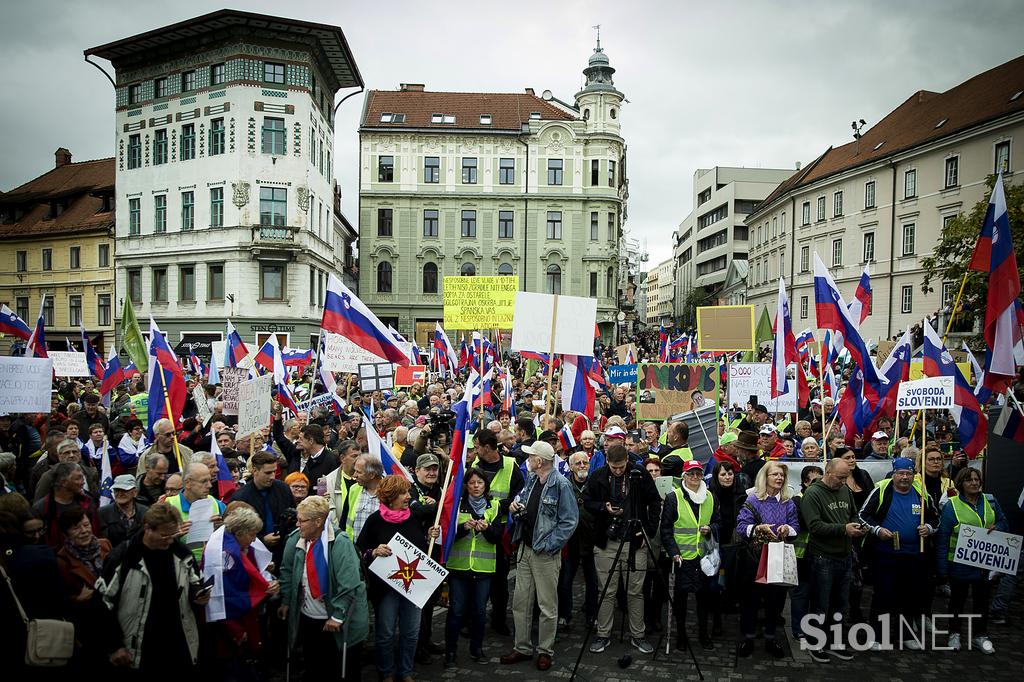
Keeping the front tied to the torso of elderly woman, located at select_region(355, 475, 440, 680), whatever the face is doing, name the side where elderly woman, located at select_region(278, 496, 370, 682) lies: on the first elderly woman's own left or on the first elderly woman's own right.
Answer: on the first elderly woman's own right

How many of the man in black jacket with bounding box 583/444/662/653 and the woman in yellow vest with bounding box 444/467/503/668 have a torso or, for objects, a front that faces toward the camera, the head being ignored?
2

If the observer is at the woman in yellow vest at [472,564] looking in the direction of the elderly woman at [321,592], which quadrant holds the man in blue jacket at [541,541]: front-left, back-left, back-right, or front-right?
back-left

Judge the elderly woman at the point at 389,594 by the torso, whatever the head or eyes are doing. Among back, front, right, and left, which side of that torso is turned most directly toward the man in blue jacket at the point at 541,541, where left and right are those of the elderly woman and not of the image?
left

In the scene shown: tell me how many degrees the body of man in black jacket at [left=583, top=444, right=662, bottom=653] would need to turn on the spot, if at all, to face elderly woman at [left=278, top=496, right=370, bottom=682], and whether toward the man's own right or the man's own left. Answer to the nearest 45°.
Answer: approximately 45° to the man's own right

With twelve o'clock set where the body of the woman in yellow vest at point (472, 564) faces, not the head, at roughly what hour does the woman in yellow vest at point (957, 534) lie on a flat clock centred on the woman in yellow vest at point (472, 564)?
the woman in yellow vest at point (957, 534) is roughly at 9 o'clock from the woman in yellow vest at point (472, 564).

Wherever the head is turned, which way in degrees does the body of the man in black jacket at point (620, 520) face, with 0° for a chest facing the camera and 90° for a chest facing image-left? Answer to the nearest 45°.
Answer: approximately 0°

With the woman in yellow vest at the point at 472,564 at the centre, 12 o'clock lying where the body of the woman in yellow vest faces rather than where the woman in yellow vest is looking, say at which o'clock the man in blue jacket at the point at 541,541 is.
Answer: The man in blue jacket is roughly at 9 o'clock from the woman in yellow vest.
